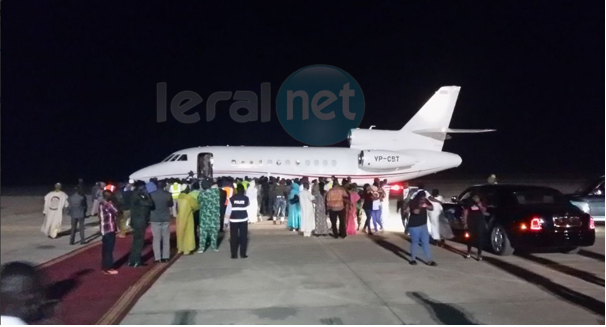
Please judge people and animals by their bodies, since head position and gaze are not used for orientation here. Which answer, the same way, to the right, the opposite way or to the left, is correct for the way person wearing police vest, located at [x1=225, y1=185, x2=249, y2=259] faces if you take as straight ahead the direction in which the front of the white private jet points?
to the right

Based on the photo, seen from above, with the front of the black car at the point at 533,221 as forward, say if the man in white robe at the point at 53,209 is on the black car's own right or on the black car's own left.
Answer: on the black car's own left

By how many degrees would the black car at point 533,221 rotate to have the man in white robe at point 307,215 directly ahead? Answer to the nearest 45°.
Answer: approximately 45° to its left

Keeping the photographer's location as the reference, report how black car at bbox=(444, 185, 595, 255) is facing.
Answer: facing away from the viewer and to the left of the viewer

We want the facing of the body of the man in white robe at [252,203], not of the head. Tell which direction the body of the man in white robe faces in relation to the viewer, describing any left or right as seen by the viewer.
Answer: facing away from the viewer

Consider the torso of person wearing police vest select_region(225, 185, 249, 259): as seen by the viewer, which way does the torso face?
away from the camera

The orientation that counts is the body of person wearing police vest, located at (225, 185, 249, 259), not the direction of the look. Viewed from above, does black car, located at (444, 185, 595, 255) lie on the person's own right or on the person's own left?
on the person's own right

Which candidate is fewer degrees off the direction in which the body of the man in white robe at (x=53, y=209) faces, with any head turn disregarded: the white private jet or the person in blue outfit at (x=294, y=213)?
the white private jet

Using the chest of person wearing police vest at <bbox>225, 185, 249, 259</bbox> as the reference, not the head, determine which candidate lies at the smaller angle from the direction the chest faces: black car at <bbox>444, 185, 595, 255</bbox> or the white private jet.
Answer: the white private jet

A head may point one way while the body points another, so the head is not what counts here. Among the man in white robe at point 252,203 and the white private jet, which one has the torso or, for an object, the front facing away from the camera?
the man in white robe

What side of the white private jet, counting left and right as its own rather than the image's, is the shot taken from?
left

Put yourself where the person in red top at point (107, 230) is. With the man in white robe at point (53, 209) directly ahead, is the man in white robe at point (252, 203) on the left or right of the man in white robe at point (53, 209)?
right

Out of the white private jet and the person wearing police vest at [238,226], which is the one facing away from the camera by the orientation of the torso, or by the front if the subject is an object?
the person wearing police vest

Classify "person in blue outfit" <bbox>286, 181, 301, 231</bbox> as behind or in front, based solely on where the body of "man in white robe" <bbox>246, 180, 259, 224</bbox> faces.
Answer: behind

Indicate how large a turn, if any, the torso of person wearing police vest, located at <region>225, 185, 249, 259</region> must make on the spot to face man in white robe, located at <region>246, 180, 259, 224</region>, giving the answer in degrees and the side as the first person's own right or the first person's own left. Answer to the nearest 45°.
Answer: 0° — they already face them
